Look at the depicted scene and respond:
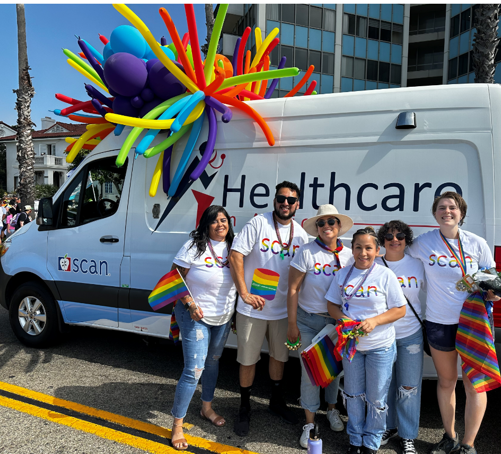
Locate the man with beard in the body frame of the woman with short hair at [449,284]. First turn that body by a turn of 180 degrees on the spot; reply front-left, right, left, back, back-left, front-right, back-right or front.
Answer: left

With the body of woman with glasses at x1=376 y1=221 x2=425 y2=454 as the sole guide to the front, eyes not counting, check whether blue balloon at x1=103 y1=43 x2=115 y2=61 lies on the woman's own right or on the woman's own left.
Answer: on the woman's own right

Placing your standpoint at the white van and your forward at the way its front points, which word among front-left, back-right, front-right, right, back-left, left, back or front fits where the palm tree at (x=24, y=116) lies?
front-right

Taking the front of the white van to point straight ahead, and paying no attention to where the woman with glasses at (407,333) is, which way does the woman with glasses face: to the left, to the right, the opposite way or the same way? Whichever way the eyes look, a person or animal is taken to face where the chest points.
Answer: to the left

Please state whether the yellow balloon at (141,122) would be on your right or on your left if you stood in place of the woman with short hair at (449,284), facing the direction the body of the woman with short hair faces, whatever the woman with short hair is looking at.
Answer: on your right

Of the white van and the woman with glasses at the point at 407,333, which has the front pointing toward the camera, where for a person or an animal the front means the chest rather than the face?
the woman with glasses

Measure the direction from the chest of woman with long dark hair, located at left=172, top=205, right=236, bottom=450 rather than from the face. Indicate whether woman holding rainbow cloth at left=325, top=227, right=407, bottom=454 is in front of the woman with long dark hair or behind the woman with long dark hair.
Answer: in front

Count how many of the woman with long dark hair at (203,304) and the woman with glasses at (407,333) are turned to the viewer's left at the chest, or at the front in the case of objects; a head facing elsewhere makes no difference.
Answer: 0

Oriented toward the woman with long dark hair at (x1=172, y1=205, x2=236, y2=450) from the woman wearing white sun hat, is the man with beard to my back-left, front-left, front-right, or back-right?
front-right

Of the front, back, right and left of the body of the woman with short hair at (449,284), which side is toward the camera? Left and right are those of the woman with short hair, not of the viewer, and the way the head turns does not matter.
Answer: front

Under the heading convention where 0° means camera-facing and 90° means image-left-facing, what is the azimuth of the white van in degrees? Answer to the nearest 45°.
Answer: approximately 90°

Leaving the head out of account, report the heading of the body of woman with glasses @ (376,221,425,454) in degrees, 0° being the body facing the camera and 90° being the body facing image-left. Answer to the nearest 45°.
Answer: approximately 0°

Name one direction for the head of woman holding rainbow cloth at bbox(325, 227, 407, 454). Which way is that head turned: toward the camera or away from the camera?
toward the camera

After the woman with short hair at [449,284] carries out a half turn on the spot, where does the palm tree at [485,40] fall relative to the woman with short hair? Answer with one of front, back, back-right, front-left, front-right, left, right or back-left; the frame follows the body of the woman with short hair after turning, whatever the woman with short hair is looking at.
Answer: front

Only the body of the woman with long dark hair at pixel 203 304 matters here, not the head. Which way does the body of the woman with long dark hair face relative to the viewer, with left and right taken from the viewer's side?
facing the viewer and to the right of the viewer
